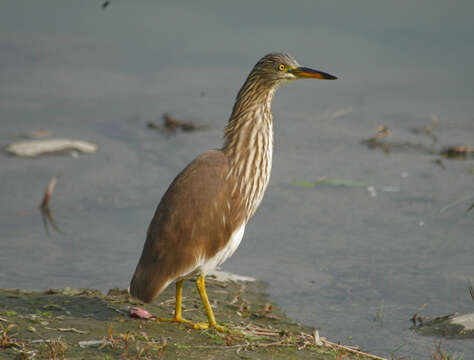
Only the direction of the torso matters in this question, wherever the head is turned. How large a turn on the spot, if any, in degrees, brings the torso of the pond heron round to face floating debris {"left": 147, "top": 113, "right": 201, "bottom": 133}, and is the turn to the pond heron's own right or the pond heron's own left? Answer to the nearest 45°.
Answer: approximately 90° to the pond heron's own left

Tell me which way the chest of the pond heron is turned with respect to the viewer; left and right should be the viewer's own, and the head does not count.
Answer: facing to the right of the viewer

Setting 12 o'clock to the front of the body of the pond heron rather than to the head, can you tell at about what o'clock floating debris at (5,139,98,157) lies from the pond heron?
The floating debris is roughly at 8 o'clock from the pond heron.

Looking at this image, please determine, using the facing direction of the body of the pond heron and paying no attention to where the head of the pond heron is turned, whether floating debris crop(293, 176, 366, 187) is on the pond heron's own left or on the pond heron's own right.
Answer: on the pond heron's own left

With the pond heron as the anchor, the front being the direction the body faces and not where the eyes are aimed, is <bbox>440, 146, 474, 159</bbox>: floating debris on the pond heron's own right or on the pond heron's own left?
on the pond heron's own left

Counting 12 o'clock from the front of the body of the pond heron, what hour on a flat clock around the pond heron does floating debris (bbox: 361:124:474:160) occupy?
The floating debris is roughly at 10 o'clock from the pond heron.
